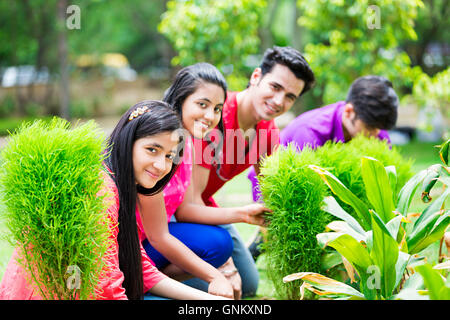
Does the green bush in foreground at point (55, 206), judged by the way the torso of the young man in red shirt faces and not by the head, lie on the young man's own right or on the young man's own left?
on the young man's own right

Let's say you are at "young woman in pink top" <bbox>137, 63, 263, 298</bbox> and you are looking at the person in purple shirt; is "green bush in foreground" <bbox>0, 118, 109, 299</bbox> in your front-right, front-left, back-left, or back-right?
back-right

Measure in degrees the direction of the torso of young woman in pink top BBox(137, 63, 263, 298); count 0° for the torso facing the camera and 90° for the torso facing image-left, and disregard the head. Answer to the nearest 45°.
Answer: approximately 270°

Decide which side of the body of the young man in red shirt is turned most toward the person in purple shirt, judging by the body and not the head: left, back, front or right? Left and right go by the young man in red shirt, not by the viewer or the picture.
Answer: left

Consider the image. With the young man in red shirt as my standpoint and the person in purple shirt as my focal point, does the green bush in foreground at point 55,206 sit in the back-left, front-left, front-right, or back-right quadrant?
back-right

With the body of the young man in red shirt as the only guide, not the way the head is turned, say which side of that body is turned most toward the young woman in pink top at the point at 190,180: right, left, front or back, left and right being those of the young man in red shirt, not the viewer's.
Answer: right

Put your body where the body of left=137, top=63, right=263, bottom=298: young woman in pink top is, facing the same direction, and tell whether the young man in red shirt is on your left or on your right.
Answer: on your left

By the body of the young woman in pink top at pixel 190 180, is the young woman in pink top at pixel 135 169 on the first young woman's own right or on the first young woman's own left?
on the first young woman's own right
